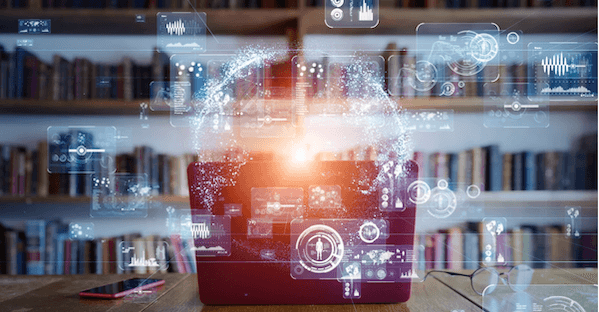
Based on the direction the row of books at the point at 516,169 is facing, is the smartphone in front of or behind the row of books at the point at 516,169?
in front

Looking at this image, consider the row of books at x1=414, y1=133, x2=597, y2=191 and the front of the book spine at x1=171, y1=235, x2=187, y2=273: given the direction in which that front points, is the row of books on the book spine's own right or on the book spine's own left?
on the book spine's own left

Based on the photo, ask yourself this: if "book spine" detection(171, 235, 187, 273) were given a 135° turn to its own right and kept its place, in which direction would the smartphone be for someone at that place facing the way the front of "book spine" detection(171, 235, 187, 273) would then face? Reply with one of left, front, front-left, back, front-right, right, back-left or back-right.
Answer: back-left

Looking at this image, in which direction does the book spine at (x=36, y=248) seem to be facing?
toward the camera

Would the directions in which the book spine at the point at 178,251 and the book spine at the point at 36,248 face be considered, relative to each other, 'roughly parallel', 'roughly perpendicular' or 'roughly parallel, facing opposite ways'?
roughly parallel

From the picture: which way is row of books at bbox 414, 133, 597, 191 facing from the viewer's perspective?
toward the camera

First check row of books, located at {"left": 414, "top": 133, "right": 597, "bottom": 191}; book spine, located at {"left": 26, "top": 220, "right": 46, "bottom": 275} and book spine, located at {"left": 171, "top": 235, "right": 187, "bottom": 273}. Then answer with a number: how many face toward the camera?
3

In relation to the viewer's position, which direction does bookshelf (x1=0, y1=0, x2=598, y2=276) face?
facing the viewer

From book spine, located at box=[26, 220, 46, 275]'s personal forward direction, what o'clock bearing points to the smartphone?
The smartphone is roughly at 12 o'clock from the book spine.
